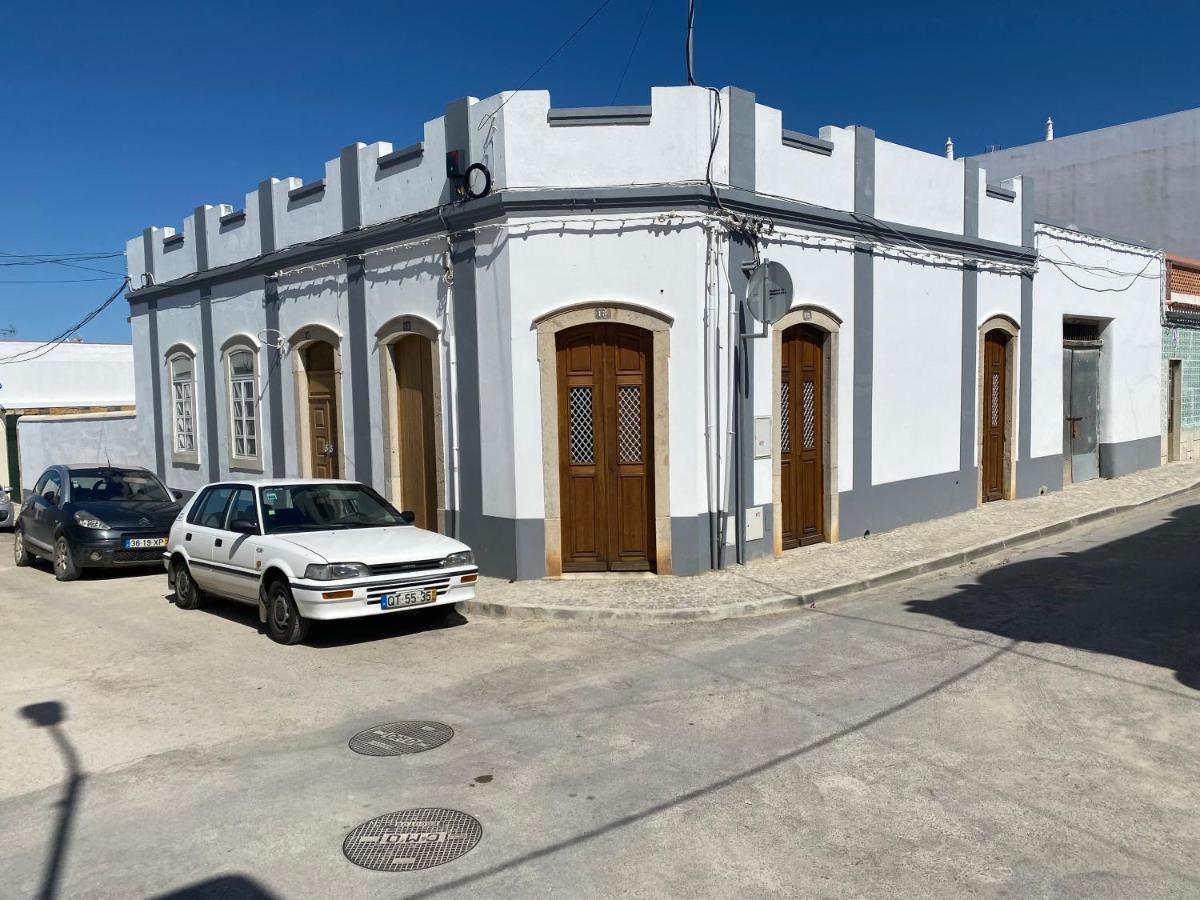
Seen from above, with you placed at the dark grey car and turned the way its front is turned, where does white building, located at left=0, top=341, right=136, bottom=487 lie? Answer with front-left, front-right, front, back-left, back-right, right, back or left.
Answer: back-left

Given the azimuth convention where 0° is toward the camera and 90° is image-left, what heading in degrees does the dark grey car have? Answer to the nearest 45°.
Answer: approximately 315°

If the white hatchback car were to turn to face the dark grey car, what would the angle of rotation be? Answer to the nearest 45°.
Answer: approximately 180°

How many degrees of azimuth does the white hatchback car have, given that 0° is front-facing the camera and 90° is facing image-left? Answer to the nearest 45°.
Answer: approximately 315°
